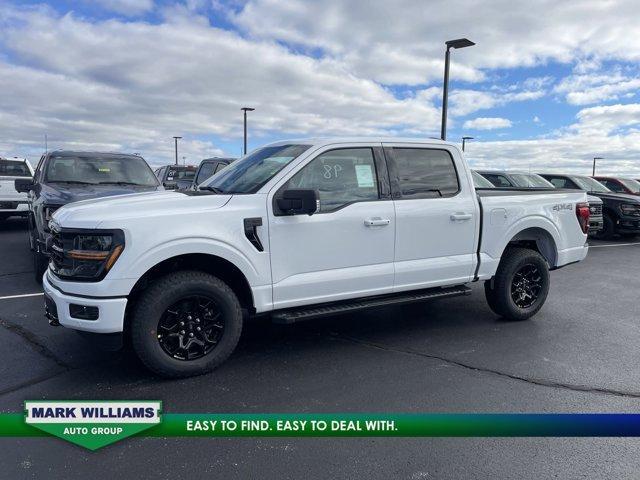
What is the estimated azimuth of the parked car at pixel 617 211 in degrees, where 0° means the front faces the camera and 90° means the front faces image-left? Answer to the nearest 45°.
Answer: approximately 315°

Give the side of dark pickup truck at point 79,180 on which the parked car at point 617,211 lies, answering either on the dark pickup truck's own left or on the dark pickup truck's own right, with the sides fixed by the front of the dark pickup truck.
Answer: on the dark pickup truck's own left

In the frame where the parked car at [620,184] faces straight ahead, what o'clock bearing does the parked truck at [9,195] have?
the parked truck at [9,195] is roughly at 3 o'clock from the parked car at [620,184].

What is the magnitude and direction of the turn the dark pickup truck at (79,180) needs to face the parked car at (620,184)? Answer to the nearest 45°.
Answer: approximately 90° to its left

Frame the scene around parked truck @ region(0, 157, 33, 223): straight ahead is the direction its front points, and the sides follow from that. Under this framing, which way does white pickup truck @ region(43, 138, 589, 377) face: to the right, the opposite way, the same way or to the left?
to the right

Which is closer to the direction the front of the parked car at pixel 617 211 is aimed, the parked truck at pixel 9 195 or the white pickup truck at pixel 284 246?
the white pickup truck

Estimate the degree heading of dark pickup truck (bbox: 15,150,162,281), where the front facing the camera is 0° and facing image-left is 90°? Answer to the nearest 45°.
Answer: approximately 0°
